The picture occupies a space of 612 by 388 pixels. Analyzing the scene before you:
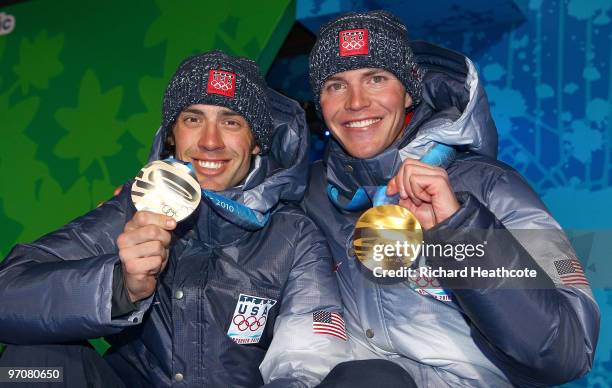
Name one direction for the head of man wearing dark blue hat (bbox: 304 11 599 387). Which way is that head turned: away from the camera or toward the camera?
toward the camera

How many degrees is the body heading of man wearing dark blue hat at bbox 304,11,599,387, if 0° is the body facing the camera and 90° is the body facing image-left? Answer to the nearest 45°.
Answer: approximately 45°
